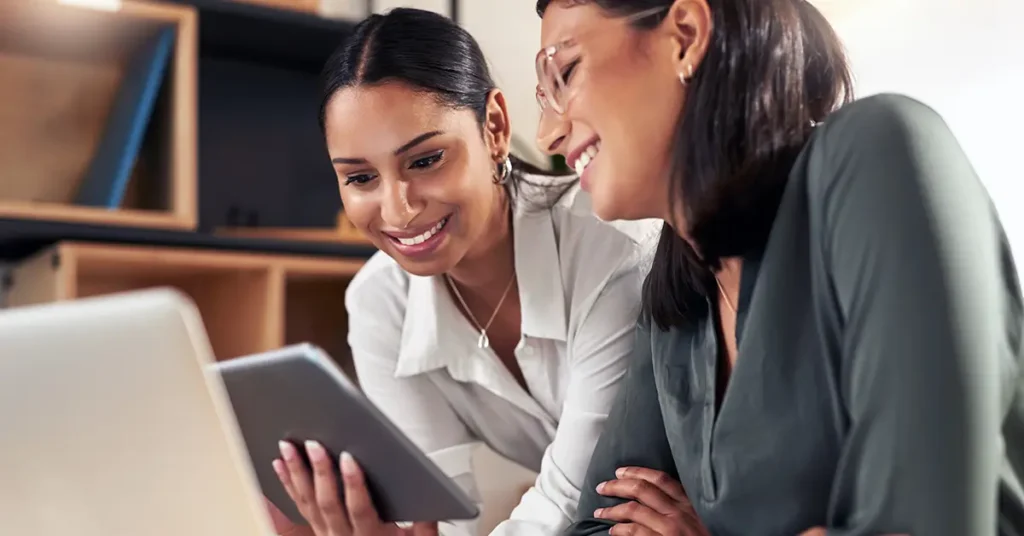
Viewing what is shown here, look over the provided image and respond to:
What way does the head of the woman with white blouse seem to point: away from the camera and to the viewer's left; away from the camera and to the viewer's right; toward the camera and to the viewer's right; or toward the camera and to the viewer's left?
toward the camera and to the viewer's left

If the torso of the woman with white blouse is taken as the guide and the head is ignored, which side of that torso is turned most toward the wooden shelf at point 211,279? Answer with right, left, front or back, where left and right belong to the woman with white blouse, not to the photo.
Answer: right
